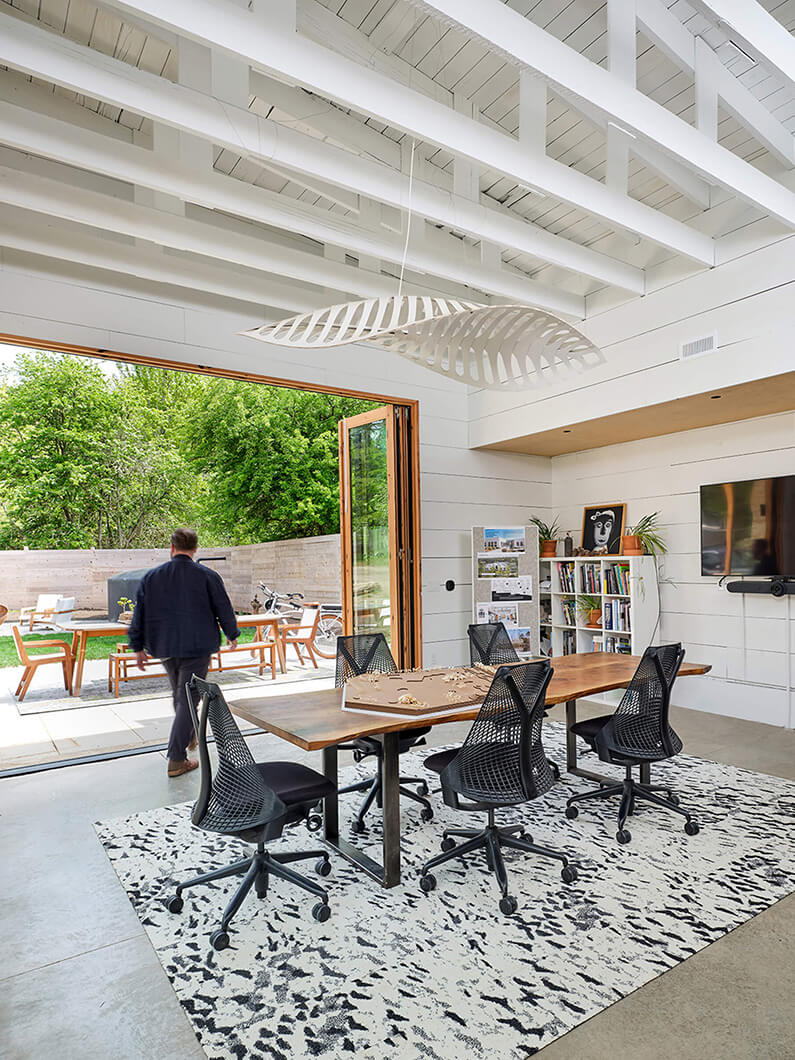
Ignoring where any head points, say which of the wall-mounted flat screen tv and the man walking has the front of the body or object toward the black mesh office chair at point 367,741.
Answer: the wall-mounted flat screen tv

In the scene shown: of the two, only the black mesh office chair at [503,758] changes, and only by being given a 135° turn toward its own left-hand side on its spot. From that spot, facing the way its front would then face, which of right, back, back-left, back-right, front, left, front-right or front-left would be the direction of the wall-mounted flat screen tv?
back-left

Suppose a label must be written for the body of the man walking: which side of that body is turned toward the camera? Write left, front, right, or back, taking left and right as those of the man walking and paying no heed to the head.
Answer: back

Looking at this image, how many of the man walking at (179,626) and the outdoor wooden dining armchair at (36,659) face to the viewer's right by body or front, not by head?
1

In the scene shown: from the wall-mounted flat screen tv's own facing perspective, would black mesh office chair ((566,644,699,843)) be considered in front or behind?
in front

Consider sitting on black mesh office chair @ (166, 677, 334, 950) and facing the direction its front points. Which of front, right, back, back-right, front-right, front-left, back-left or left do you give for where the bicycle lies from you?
front-left

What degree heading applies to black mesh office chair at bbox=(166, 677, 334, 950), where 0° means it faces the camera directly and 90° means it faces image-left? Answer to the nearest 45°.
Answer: approximately 225°

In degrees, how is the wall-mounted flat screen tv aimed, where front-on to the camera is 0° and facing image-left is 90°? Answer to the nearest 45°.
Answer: approximately 45°

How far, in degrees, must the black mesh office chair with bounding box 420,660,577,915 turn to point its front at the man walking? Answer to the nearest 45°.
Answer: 0° — it already faces them

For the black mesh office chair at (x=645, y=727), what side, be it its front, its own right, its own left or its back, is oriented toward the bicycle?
front

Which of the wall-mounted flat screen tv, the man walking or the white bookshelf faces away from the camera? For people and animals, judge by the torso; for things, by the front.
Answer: the man walking

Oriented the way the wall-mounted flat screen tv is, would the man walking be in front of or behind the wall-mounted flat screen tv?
in front

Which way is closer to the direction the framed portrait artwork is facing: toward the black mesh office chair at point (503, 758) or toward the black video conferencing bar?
the black mesh office chair

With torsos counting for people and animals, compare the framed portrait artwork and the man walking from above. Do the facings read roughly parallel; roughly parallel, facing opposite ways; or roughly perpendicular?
roughly perpendicular

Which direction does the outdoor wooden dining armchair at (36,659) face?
to the viewer's right

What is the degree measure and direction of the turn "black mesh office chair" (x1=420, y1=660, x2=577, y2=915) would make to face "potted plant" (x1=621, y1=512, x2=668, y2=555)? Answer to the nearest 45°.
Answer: approximately 45° to its right

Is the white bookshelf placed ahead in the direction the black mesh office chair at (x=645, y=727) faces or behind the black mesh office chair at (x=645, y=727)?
ahead
